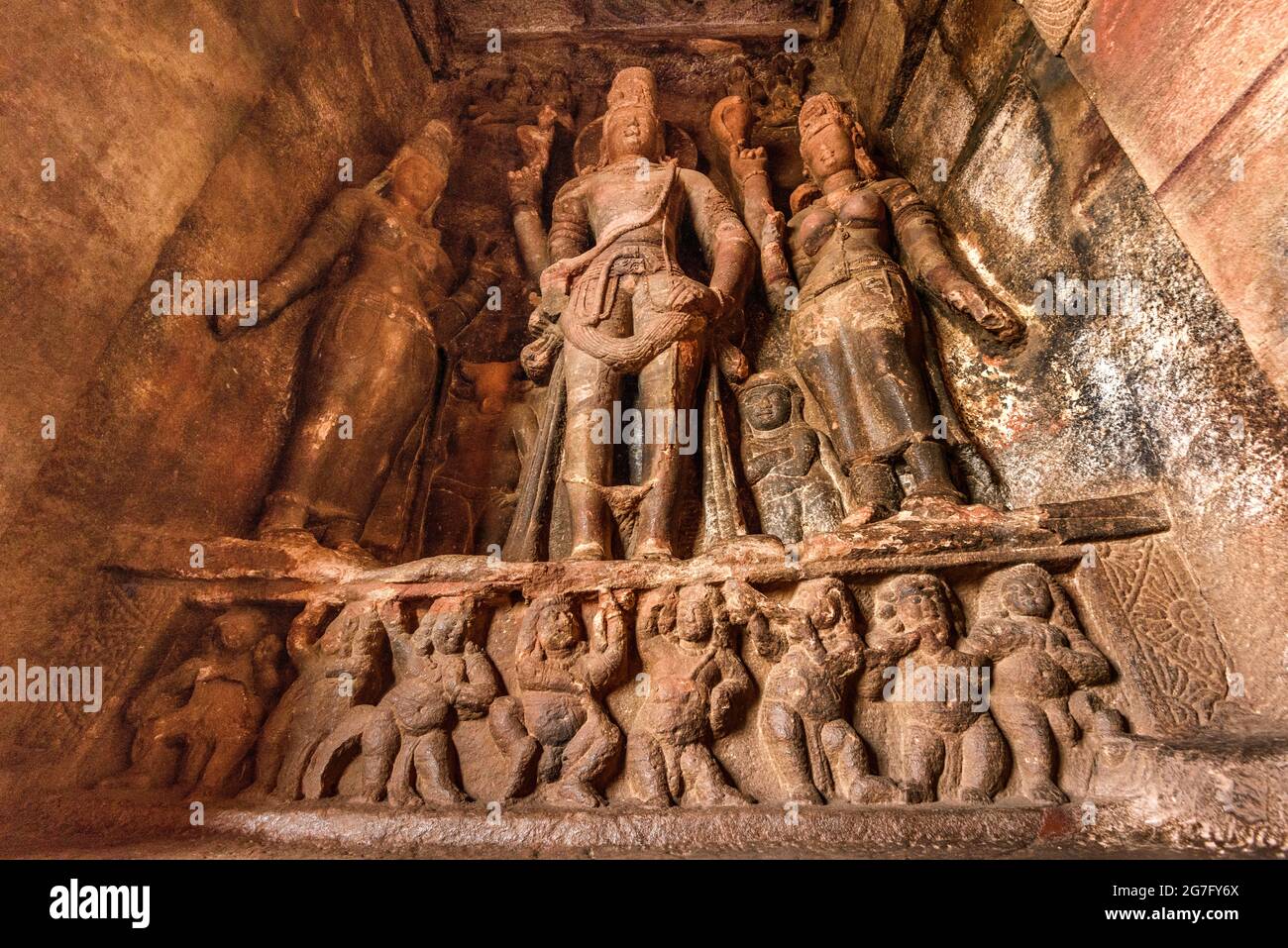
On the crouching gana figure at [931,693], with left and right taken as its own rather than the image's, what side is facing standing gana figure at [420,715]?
right

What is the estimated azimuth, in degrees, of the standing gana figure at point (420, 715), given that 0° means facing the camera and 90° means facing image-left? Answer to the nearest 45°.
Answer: approximately 0°
